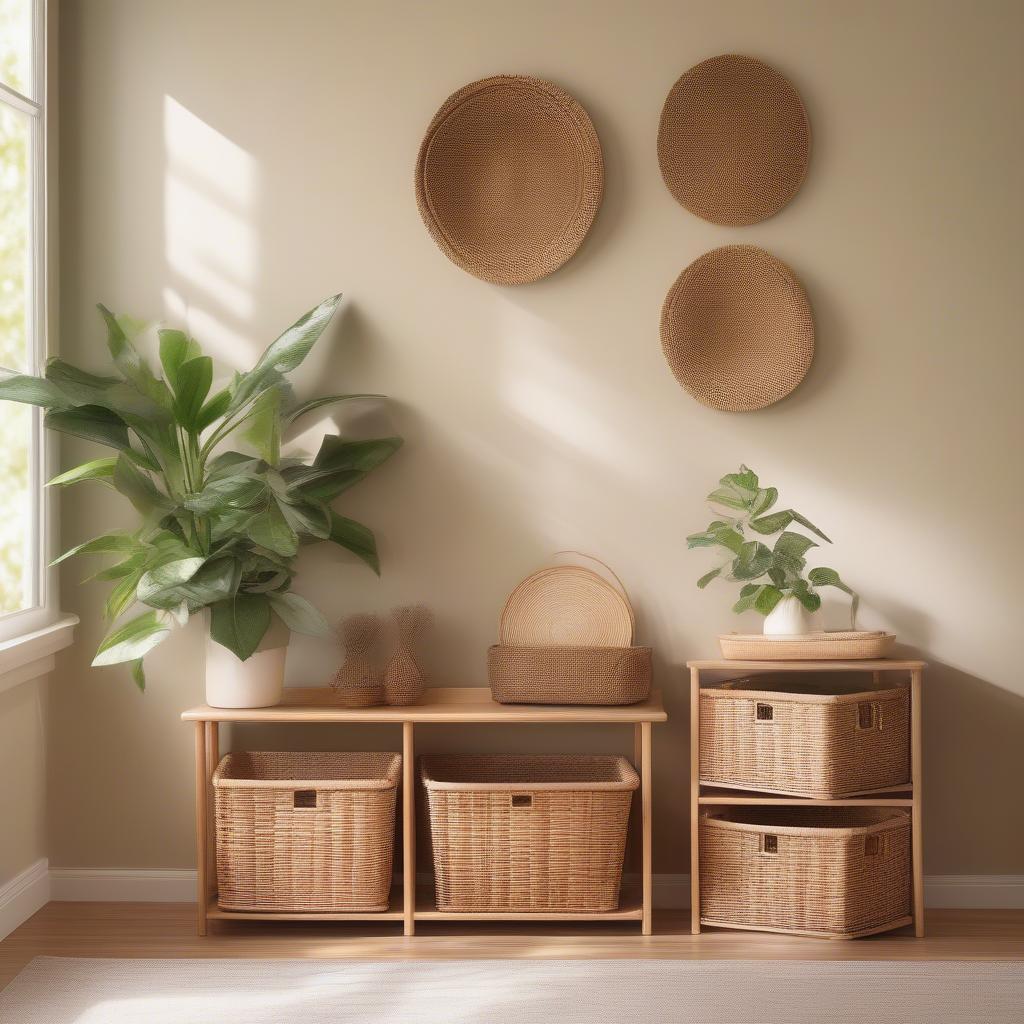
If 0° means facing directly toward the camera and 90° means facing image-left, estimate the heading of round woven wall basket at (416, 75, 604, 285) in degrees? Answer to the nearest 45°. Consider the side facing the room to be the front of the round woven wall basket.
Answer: approximately 0°

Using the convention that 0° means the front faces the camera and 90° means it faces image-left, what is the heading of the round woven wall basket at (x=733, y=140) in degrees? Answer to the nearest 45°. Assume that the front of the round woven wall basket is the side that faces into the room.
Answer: approximately 0°

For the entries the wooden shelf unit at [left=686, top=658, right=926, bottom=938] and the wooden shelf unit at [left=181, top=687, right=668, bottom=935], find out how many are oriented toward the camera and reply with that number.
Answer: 2
